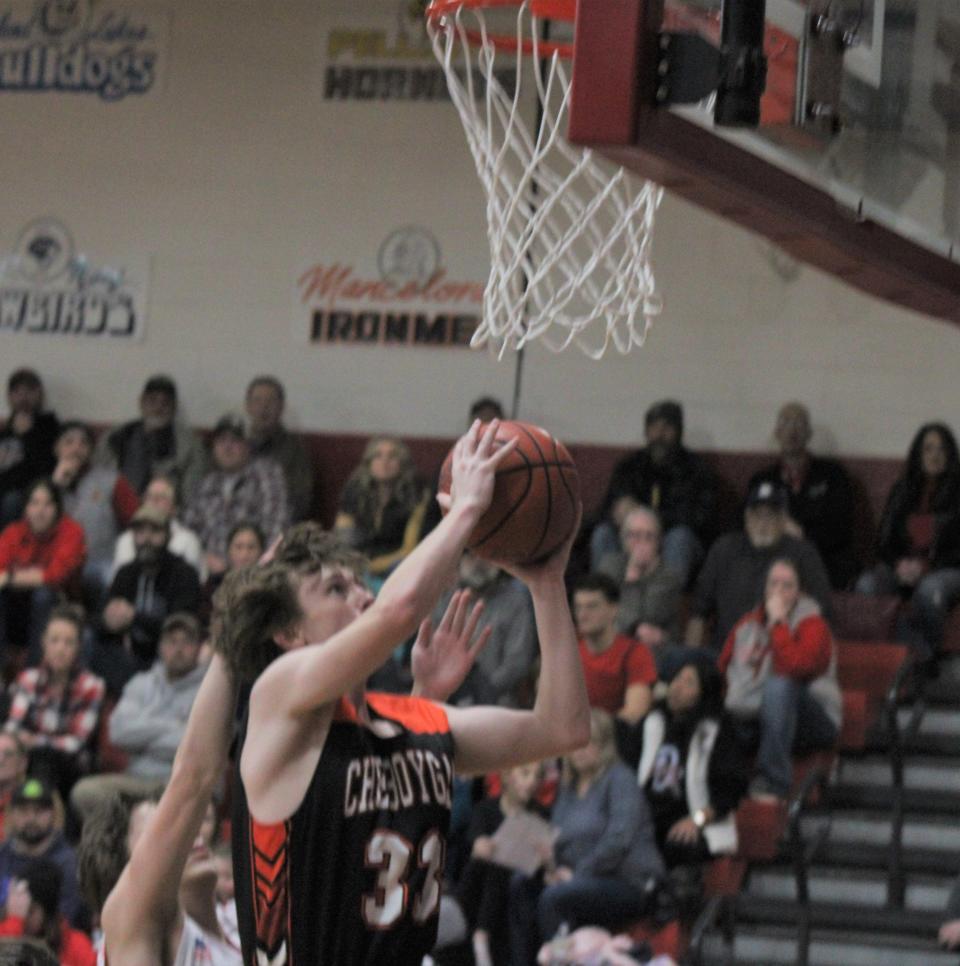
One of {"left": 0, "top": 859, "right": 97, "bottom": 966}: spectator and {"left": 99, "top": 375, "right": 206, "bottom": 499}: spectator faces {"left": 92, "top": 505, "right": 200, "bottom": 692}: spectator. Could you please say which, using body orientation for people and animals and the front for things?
{"left": 99, "top": 375, "right": 206, "bottom": 499}: spectator

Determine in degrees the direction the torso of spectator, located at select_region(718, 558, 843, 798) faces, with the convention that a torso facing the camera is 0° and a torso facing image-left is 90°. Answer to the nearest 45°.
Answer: approximately 0°

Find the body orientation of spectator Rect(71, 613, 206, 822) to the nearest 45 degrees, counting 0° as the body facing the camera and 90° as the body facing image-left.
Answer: approximately 45°

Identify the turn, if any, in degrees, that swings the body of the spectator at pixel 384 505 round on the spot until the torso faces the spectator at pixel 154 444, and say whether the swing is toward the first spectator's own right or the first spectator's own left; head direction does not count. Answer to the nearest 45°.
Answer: approximately 135° to the first spectator's own right

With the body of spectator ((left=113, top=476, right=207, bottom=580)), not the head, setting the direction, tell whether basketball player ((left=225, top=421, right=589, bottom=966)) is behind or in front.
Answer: in front

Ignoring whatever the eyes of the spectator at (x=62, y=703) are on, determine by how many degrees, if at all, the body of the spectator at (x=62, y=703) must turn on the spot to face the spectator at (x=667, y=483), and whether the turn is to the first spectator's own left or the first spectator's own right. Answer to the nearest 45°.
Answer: approximately 90° to the first spectator's own left

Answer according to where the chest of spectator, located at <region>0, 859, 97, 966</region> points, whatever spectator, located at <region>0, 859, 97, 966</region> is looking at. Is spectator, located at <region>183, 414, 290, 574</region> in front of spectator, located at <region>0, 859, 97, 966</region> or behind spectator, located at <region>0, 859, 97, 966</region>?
behind

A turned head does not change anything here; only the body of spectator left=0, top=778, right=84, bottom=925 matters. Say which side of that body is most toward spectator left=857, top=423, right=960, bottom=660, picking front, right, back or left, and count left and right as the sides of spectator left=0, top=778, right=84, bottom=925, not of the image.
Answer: left

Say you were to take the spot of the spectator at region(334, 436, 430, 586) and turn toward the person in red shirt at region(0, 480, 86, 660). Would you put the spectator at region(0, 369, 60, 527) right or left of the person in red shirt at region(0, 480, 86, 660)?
right

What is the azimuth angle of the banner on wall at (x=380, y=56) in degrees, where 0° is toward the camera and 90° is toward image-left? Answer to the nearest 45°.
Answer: approximately 0°

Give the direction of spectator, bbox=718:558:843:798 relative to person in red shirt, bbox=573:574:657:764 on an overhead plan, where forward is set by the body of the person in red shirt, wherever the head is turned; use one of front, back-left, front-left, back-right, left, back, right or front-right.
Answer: back-left

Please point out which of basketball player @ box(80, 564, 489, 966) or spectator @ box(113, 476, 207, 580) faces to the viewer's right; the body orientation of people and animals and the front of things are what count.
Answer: the basketball player

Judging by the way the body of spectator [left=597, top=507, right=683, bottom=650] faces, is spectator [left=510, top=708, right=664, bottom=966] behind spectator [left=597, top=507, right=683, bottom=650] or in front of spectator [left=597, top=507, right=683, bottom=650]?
in front

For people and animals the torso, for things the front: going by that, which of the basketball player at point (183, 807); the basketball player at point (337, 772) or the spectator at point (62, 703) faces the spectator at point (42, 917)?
the spectator at point (62, 703)
